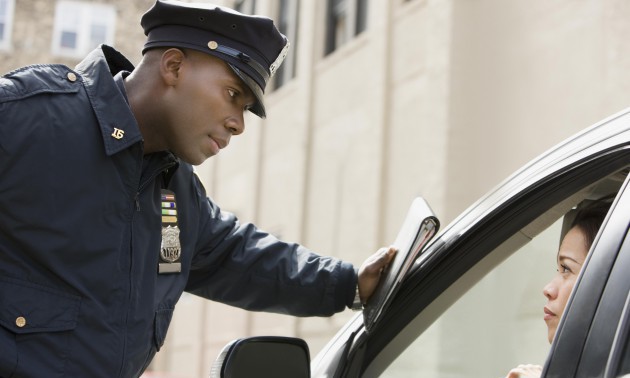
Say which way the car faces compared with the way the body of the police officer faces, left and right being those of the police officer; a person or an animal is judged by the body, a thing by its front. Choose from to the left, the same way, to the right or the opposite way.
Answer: the opposite way

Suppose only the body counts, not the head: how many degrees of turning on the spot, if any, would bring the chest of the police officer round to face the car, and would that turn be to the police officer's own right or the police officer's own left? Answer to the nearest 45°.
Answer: approximately 45° to the police officer's own left

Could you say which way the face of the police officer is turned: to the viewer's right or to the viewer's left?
to the viewer's right

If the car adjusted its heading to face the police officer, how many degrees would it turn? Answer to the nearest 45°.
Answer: approximately 45° to its left
